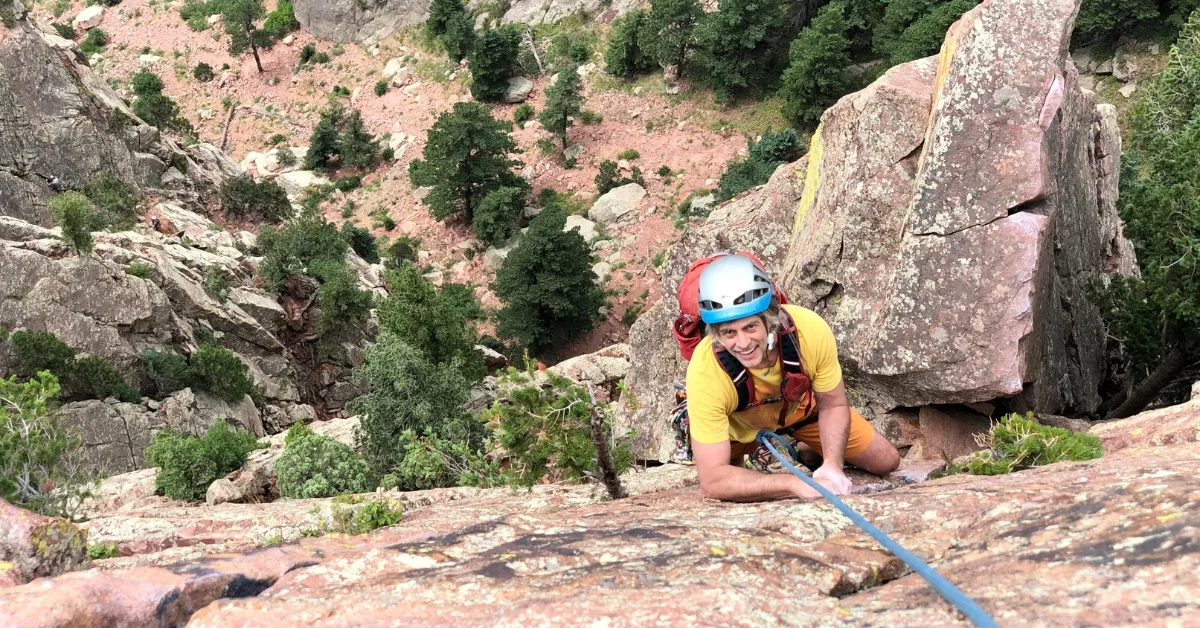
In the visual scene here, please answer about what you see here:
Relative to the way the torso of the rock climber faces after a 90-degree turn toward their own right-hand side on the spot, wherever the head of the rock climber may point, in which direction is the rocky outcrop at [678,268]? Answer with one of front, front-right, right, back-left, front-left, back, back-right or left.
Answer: right

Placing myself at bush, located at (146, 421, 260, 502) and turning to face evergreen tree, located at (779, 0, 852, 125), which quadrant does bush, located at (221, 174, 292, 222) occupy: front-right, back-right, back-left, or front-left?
front-left

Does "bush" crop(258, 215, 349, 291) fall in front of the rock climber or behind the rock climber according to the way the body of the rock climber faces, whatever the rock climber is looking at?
behind

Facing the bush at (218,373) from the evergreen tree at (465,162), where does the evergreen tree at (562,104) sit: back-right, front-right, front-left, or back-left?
back-left

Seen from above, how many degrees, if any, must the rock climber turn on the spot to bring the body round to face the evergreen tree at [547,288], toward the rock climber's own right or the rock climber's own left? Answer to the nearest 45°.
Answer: approximately 180°

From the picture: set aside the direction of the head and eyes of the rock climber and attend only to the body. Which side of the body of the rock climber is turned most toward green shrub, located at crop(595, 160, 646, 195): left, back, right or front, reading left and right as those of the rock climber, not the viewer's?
back

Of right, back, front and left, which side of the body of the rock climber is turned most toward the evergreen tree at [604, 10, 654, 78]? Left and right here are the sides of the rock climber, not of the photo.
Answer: back

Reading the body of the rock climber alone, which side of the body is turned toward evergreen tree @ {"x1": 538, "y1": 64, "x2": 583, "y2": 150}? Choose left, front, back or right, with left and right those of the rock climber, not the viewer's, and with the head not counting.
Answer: back

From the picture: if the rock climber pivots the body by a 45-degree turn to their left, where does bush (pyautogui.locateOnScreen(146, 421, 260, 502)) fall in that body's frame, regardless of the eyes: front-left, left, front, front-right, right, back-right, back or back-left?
back

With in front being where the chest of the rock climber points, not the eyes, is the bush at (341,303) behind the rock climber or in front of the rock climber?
behind

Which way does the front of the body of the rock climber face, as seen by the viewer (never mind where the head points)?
toward the camera

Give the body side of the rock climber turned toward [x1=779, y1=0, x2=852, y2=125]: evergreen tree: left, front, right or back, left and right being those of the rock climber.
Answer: back
